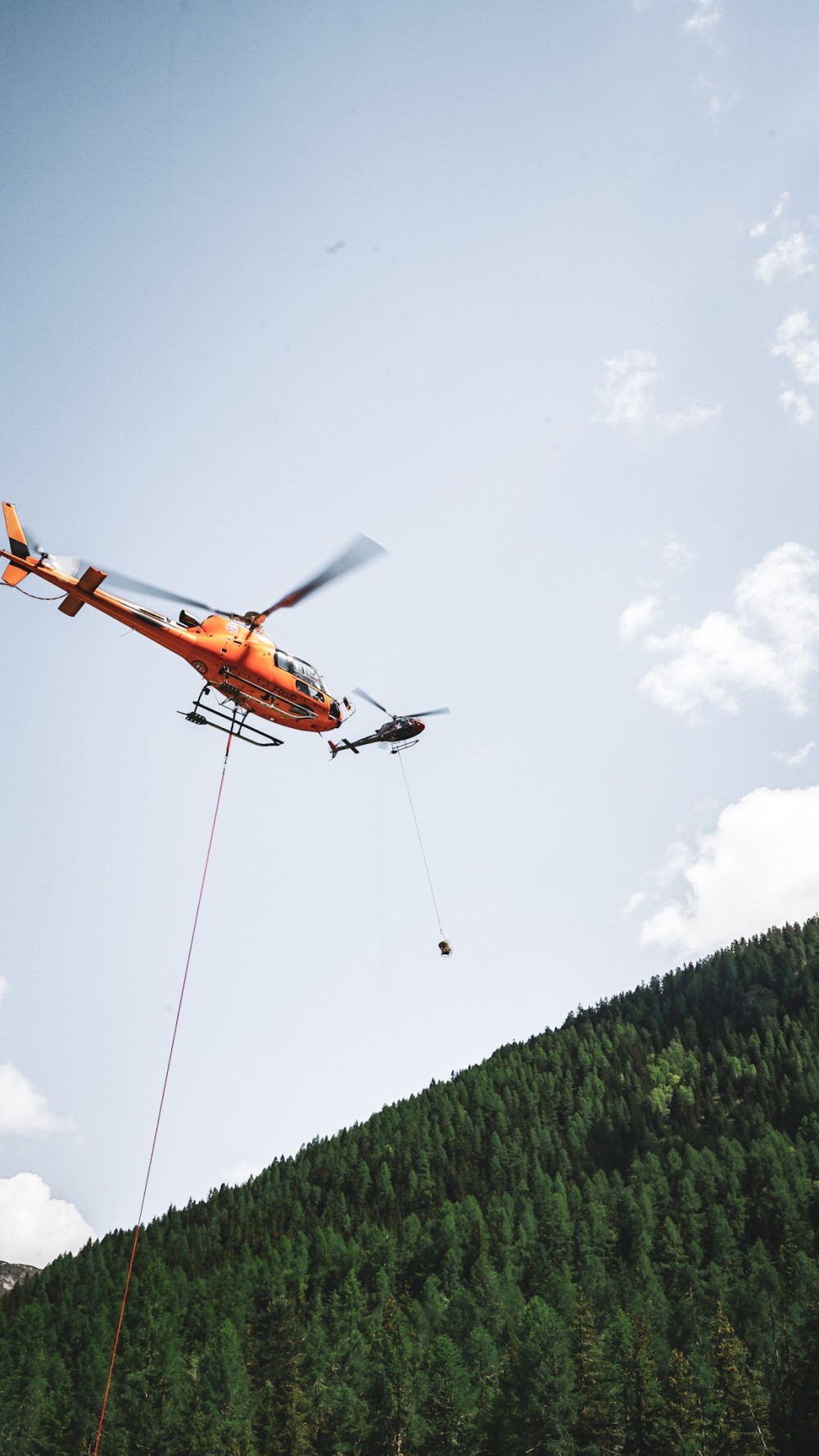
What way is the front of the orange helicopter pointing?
to the viewer's right
